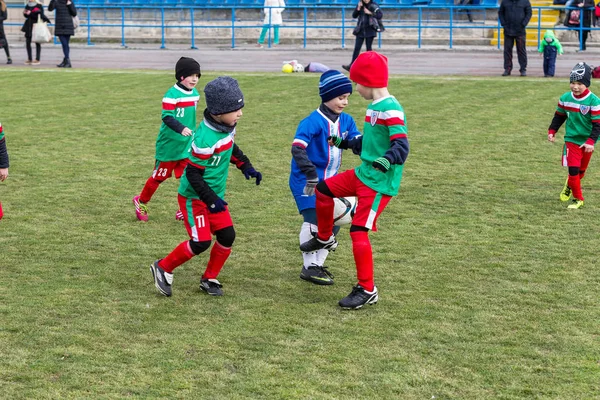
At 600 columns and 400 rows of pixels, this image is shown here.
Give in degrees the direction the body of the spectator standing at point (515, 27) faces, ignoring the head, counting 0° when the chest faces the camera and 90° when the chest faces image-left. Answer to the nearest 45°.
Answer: approximately 0°

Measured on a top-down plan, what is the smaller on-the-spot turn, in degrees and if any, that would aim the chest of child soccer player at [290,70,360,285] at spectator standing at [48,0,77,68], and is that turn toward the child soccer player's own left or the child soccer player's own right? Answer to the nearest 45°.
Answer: approximately 135° to the child soccer player's own left

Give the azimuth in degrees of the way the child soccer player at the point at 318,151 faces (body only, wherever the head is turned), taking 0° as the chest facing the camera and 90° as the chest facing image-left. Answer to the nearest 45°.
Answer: approximately 315°

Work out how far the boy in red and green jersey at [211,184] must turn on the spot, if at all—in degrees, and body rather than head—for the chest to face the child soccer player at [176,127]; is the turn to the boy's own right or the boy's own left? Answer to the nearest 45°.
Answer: approximately 135° to the boy's own left

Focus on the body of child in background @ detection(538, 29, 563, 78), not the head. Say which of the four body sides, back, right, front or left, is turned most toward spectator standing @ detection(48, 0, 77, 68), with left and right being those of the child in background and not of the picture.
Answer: right

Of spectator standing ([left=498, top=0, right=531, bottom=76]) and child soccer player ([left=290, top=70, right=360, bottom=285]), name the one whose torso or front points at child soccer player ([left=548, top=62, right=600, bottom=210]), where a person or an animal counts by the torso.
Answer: the spectator standing

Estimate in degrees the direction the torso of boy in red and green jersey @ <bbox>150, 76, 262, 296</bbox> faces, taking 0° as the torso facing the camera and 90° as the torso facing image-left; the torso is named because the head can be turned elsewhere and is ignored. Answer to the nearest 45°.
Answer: approximately 315°

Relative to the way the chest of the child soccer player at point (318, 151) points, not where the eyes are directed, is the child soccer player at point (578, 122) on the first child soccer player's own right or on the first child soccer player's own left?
on the first child soccer player's own left

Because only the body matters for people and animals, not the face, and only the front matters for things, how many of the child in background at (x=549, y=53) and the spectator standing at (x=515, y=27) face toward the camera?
2

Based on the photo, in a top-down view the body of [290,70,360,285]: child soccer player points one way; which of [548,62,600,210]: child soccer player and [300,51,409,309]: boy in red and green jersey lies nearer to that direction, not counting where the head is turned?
the boy in red and green jersey

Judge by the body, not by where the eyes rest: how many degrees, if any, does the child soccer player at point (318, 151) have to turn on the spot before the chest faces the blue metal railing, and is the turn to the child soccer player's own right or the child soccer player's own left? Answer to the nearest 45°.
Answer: approximately 135° to the child soccer player's own left

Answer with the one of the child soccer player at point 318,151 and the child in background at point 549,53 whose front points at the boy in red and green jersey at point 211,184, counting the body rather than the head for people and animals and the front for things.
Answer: the child in background

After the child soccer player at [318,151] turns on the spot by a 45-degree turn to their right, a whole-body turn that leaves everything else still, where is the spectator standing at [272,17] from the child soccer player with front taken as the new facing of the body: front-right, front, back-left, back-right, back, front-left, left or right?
back

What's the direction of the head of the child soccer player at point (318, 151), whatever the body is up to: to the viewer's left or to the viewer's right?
to the viewer's right
